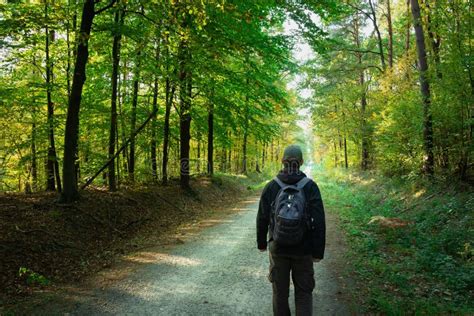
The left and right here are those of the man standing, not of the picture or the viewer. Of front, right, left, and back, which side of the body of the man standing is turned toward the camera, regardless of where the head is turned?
back
